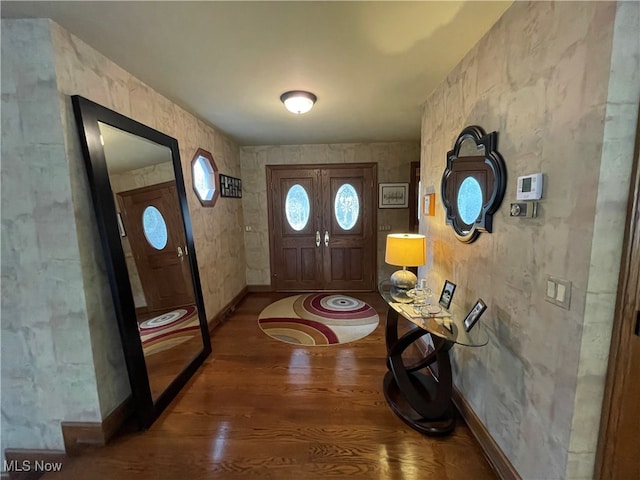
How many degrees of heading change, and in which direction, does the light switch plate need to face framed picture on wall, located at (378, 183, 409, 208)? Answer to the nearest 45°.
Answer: approximately 90° to its right

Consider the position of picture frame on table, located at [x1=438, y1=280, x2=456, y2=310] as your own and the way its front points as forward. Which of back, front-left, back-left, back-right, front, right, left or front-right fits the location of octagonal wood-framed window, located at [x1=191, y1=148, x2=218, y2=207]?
front-right

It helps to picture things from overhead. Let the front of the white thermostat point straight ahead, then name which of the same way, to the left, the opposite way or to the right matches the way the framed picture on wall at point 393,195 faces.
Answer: to the left

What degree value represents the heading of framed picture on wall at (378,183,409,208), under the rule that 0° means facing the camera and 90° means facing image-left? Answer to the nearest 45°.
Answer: approximately 0°

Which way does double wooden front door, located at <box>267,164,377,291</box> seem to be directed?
toward the camera

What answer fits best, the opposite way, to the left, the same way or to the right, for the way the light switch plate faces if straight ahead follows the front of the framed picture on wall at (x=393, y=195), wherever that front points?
to the right

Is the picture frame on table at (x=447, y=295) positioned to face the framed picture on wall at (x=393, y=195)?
no

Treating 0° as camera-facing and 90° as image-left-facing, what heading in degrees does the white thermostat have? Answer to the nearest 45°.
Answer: approximately 45°

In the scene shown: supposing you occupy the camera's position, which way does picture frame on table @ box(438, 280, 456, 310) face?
facing the viewer and to the left of the viewer

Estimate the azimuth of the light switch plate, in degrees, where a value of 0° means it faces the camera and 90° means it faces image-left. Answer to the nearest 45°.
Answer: approximately 45°

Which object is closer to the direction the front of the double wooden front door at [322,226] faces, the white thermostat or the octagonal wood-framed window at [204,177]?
the white thermostat

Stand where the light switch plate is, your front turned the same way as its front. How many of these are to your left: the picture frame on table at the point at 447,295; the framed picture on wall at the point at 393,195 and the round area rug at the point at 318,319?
0

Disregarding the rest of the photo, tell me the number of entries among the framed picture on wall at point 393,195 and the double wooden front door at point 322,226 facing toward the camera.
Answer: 2
